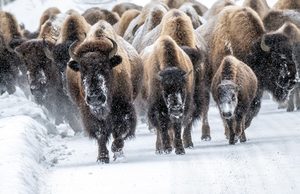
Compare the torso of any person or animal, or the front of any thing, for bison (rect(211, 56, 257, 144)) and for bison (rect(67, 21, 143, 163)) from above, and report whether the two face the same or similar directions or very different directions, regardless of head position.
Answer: same or similar directions

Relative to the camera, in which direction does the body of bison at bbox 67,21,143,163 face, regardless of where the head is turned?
toward the camera

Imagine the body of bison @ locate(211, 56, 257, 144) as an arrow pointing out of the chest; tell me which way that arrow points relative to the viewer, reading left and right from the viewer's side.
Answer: facing the viewer

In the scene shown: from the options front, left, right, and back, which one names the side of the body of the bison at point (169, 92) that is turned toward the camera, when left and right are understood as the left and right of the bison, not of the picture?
front

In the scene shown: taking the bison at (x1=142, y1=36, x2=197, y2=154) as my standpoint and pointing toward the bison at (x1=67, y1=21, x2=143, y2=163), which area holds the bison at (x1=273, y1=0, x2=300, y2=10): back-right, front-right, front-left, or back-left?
back-right

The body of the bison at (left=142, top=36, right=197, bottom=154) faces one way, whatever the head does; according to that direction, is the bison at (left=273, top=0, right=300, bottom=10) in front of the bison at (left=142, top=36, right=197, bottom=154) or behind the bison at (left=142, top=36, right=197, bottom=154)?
behind

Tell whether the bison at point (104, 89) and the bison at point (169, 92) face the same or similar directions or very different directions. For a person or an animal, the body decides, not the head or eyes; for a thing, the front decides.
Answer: same or similar directions

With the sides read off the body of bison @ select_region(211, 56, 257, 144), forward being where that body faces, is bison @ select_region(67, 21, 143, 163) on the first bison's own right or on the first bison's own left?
on the first bison's own right

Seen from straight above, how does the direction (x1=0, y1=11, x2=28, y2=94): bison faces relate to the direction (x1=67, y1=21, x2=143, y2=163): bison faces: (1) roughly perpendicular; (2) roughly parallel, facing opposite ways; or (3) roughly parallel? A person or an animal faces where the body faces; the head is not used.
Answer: roughly parallel
